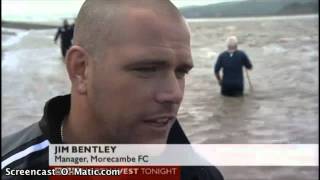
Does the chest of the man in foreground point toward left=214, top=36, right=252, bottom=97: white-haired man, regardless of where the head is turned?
no

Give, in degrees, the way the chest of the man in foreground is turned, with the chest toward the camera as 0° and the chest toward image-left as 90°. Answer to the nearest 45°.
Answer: approximately 315°
